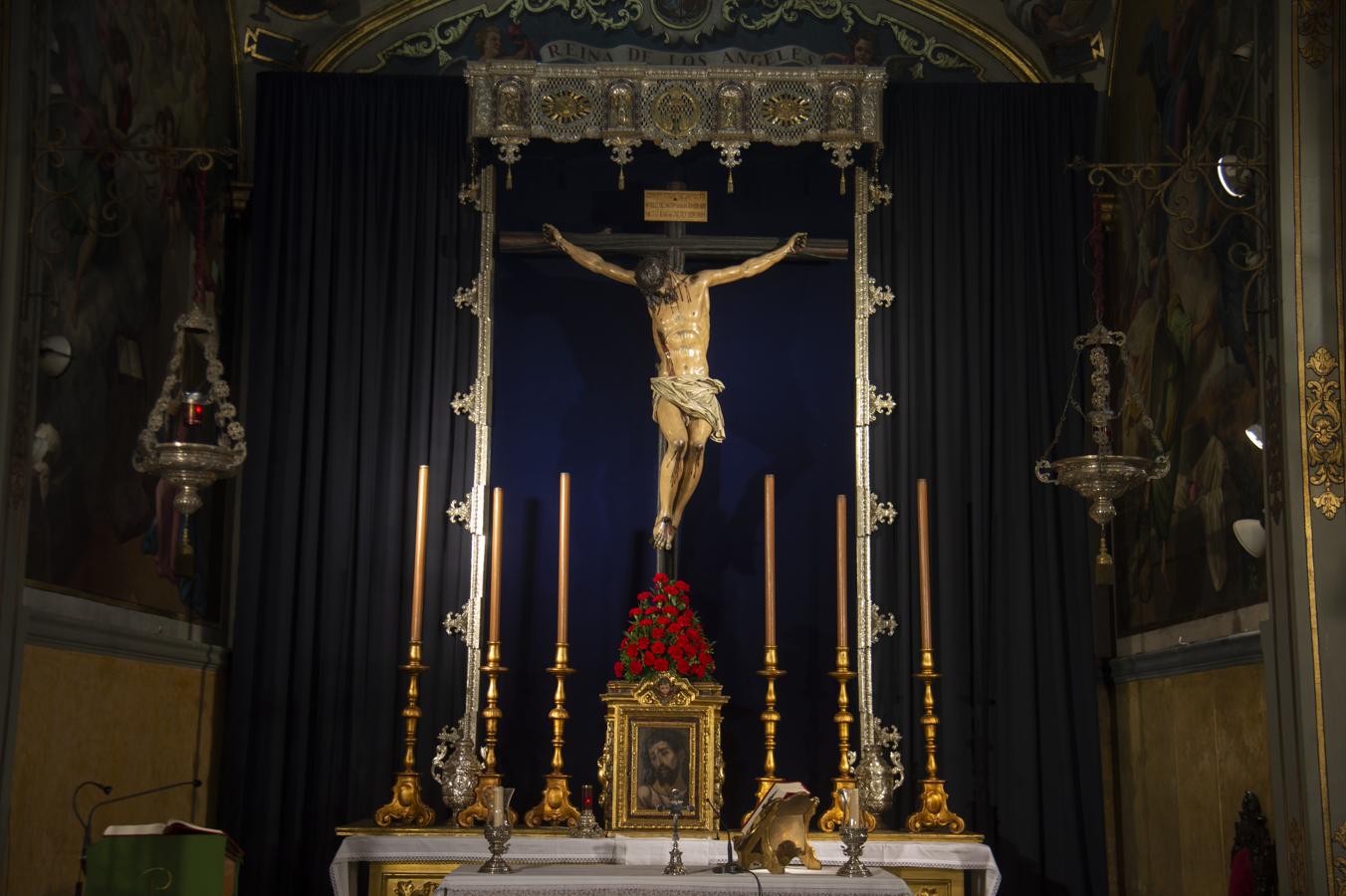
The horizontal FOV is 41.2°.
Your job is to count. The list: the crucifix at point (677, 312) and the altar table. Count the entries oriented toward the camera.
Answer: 2

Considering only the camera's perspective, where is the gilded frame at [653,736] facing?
facing the viewer

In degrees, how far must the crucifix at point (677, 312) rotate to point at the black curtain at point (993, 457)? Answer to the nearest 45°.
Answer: approximately 90° to its left

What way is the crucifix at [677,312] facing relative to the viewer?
toward the camera

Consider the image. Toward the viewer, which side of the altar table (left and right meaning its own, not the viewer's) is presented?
front

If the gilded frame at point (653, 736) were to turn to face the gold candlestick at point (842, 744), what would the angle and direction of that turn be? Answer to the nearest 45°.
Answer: approximately 90° to its left
